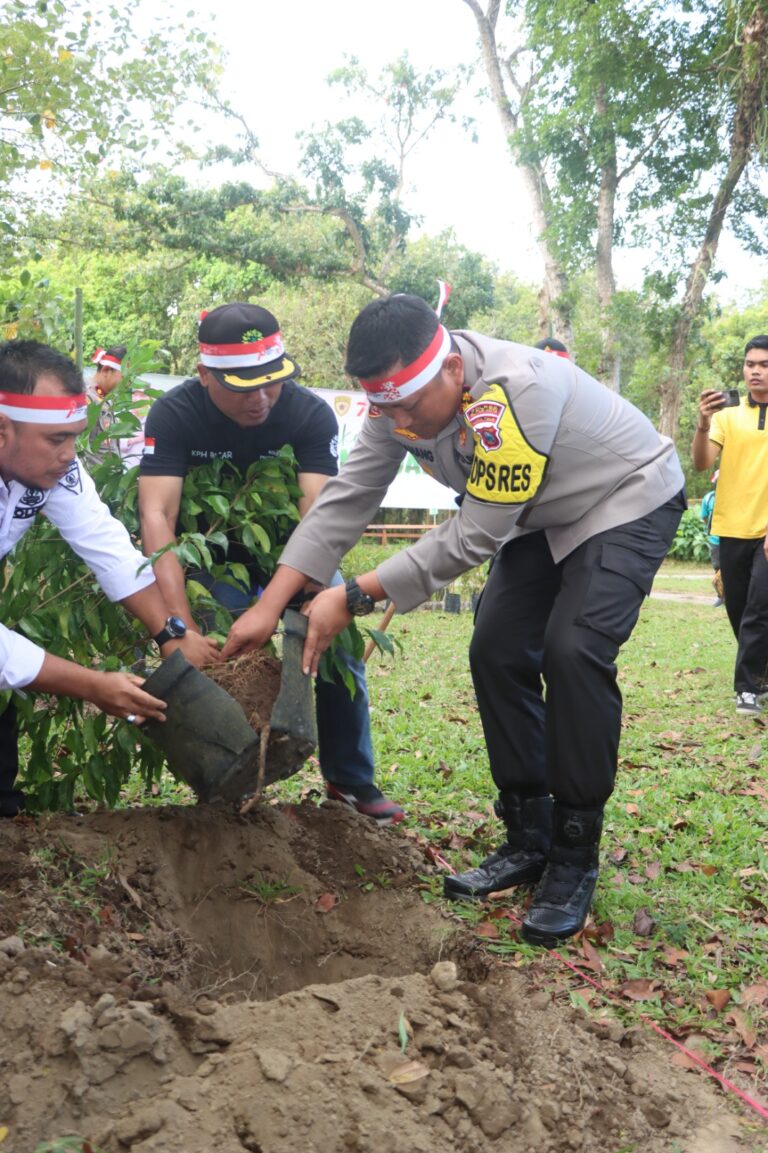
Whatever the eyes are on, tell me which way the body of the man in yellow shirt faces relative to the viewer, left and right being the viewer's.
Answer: facing the viewer

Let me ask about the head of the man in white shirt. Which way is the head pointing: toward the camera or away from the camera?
toward the camera

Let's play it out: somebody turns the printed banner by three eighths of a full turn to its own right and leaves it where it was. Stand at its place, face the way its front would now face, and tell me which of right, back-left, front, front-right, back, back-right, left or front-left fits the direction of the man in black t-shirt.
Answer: back-left

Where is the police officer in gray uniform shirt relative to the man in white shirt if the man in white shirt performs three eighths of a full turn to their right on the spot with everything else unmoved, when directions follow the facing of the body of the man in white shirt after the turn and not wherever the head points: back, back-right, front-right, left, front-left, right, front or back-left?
back

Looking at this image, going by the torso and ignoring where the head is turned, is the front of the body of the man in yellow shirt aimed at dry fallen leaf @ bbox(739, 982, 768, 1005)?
yes

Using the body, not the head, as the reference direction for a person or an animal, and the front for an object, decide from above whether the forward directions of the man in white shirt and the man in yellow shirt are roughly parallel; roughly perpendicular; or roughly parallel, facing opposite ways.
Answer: roughly perpendicular

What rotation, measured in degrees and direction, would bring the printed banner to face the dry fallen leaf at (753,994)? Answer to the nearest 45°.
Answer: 0° — it already faces it

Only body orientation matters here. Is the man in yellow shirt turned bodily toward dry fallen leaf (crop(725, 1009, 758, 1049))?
yes

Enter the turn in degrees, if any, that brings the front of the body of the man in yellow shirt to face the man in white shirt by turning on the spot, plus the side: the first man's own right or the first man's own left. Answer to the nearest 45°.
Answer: approximately 45° to the first man's own right

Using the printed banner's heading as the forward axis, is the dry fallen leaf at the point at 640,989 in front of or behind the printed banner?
in front

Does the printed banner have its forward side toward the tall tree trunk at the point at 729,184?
no

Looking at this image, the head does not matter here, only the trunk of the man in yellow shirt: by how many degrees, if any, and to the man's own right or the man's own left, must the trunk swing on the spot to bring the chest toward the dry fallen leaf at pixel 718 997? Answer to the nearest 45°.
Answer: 0° — they already face it

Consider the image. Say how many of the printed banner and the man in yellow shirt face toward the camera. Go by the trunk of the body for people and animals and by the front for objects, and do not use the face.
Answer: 2

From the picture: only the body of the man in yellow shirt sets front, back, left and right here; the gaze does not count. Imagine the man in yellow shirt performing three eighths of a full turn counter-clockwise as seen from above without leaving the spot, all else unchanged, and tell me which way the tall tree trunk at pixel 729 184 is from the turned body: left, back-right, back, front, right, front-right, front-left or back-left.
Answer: front-left

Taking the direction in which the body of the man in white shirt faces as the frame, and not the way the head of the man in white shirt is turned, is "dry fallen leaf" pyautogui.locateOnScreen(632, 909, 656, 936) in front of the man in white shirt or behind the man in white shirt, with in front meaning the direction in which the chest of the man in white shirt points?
in front

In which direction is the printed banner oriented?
toward the camera
